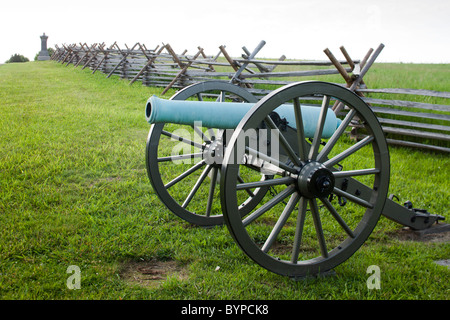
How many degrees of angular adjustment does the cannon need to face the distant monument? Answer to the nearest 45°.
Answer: approximately 90° to its right
